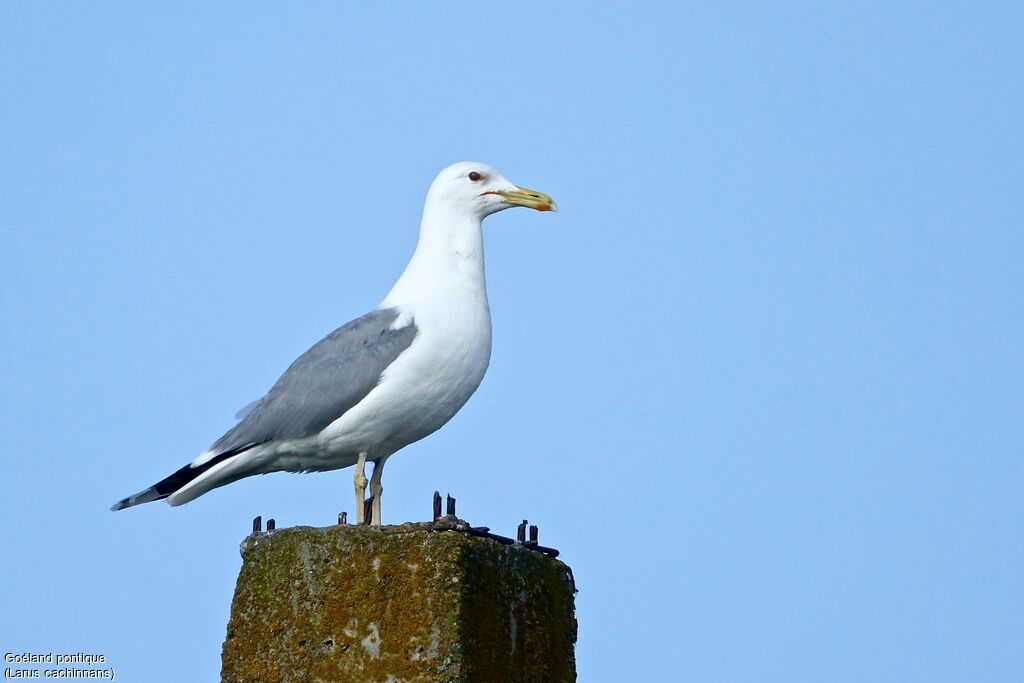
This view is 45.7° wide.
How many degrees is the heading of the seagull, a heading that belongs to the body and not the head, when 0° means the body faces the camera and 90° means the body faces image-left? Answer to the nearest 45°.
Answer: approximately 270°
